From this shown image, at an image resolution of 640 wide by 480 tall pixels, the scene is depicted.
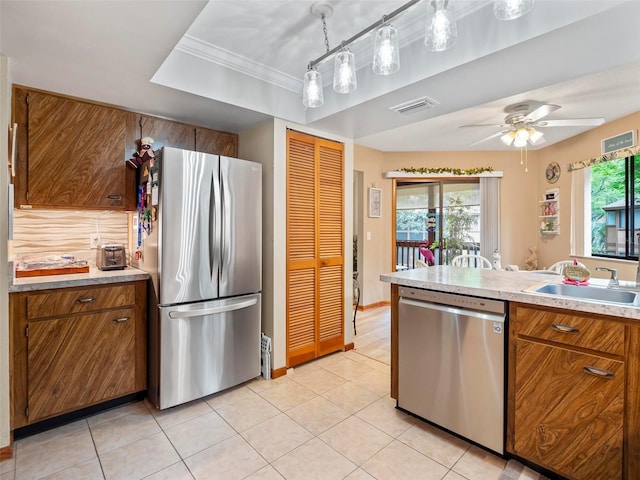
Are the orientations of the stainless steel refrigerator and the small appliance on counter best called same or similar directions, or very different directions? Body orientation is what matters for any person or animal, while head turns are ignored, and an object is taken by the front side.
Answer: same or similar directions

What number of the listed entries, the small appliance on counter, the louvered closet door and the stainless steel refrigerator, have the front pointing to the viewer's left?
0

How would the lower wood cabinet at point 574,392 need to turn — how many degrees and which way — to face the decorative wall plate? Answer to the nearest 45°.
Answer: approximately 135° to its right

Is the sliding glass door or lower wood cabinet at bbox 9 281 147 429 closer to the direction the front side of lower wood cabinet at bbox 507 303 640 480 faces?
the lower wood cabinet

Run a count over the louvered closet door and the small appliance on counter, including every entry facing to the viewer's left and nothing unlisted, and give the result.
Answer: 0

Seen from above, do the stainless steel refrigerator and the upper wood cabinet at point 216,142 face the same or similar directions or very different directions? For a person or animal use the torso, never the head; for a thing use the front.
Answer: same or similar directions

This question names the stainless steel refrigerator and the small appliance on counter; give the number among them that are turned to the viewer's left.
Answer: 0

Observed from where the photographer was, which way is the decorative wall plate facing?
facing the viewer and to the left of the viewer

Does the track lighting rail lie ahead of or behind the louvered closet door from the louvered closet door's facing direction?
ahead

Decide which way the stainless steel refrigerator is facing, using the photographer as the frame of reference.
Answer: facing the viewer and to the right of the viewer

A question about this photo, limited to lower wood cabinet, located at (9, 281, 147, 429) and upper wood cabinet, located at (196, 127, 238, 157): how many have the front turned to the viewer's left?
0

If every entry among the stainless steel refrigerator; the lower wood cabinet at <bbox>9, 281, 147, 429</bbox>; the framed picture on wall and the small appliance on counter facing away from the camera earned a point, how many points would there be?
0

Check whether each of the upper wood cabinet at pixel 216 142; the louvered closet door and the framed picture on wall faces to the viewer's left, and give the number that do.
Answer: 0
